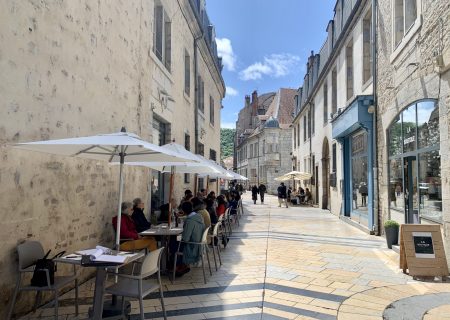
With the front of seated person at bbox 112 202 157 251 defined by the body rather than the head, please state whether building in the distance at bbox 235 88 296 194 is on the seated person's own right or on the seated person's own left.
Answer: on the seated person's own left

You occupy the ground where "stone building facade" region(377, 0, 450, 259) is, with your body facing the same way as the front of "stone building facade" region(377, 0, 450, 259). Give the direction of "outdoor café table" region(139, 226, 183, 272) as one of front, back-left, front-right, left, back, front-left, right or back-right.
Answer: front

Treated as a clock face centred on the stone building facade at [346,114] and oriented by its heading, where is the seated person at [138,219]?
The seated person is roughly at 10 o'clock from the stone building facade.

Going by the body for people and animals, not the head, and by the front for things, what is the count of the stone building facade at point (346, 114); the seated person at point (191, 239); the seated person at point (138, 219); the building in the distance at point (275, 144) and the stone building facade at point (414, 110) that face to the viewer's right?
1

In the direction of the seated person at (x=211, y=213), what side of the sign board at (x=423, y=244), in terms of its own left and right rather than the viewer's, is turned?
right

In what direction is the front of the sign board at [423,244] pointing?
toward the camera

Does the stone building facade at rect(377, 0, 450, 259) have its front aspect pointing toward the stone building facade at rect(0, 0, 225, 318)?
yes

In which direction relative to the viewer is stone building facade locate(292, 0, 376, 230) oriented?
to the viewer's left

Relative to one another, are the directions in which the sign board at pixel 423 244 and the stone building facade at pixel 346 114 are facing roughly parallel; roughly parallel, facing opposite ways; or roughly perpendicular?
roughly perpendicular

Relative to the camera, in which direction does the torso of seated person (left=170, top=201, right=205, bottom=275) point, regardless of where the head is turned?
to the viewer's left

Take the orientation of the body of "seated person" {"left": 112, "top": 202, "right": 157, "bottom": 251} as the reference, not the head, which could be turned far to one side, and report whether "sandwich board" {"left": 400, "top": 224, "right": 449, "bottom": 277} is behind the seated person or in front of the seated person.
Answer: in front

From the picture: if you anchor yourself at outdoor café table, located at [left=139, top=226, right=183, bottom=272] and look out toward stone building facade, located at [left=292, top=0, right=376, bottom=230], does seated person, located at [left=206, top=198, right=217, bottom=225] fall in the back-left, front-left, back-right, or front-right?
front-left

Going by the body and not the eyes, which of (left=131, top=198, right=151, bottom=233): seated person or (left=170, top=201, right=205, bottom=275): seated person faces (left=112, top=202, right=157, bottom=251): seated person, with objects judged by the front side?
(left=170, top=201, right=205, bottom=275): seated person

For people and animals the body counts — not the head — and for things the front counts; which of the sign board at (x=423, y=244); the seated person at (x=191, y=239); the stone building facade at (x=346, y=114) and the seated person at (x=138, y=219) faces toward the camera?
the sign board

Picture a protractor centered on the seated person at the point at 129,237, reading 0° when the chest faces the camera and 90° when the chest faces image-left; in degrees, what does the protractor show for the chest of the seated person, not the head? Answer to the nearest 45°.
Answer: approximately 270°

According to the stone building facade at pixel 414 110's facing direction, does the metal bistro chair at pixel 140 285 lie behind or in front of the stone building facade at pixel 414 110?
in front

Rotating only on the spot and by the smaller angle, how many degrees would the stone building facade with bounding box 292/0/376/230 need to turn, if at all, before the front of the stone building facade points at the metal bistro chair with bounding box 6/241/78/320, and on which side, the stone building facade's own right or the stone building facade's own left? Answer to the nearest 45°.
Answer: approximately 90° to the stone building facade's own left
